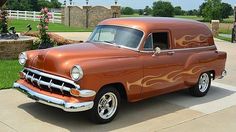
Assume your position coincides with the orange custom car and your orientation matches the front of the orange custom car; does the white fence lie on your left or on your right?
on your right

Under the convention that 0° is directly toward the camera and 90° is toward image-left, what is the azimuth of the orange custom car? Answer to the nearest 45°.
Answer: approximately 45°

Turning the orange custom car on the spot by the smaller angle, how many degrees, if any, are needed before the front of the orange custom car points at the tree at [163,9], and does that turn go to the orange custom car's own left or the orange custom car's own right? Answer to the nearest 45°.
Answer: approximately 135° to the orange custom car's own right
